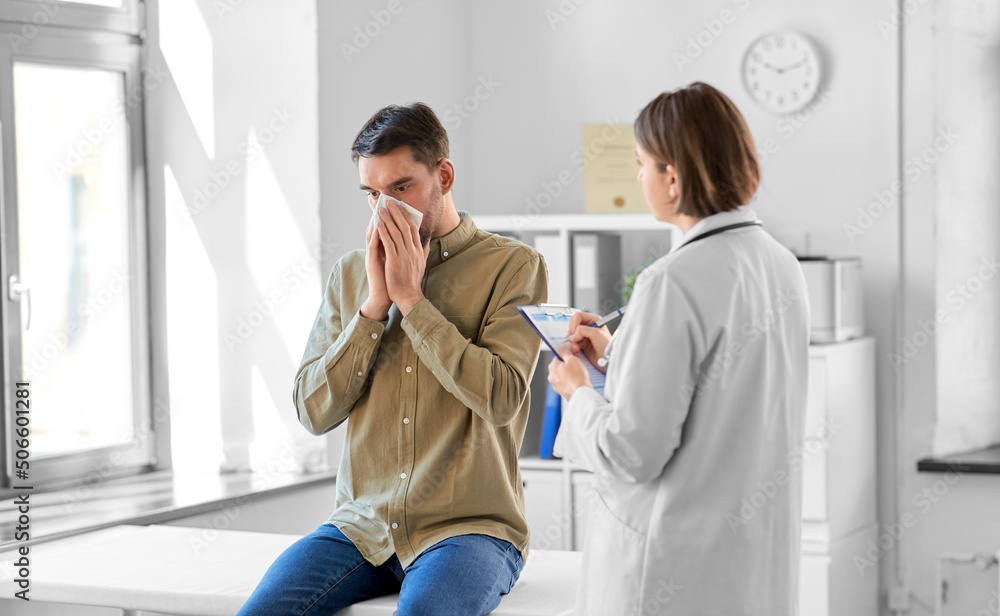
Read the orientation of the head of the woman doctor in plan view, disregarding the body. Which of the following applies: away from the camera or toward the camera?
away from the camera

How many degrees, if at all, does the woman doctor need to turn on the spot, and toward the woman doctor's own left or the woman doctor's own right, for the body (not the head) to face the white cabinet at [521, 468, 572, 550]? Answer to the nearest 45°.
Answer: approximately 45° to the woman doctor's own right

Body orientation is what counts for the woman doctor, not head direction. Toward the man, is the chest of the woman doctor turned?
yes

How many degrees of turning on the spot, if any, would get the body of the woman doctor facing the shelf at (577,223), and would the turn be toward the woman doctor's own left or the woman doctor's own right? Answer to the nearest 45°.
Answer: approximately 45° to the woman doctor's own right

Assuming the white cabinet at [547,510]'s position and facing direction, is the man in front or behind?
in front

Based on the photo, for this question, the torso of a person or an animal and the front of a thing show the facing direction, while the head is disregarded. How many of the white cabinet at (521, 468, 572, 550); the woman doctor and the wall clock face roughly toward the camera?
2

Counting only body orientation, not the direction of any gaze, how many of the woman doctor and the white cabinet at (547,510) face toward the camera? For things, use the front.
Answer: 1

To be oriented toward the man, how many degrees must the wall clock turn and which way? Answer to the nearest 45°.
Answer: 0° — it already faces them

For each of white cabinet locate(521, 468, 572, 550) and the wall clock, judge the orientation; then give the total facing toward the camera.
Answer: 2

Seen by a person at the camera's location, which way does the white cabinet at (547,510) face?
facing the viewer
